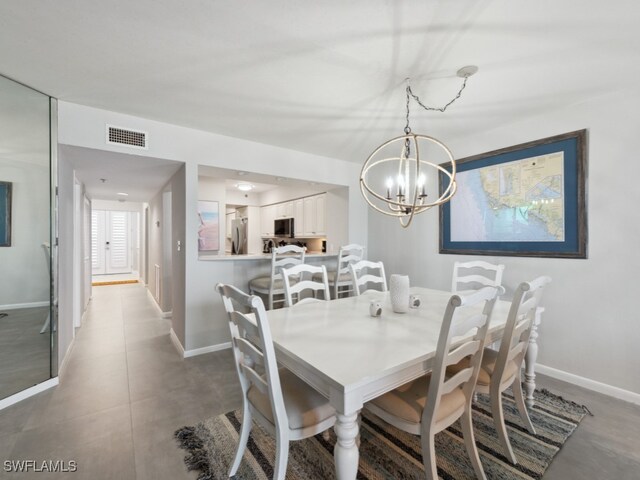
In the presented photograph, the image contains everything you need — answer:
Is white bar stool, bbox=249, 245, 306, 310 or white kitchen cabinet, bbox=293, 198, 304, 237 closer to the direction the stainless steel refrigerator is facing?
the white bar stool

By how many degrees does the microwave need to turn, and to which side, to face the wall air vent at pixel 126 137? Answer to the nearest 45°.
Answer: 0° — it already faces it

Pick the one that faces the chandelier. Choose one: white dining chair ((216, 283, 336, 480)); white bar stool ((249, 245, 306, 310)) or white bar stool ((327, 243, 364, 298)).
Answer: white dining chair ((216, 283, 336, 480))

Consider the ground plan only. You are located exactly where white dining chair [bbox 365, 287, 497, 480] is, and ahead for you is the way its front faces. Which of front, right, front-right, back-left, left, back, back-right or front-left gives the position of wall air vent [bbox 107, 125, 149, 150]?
front-left

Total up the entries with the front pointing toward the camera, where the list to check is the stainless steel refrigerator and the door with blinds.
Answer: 2

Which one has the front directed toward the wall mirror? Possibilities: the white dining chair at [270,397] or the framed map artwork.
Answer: the framed map artwork

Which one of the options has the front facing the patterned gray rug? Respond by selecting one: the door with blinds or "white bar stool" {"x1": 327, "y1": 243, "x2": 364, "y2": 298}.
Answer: the door with blinds

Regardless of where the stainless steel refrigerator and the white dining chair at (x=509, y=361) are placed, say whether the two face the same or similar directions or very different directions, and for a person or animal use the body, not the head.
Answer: very different directions
